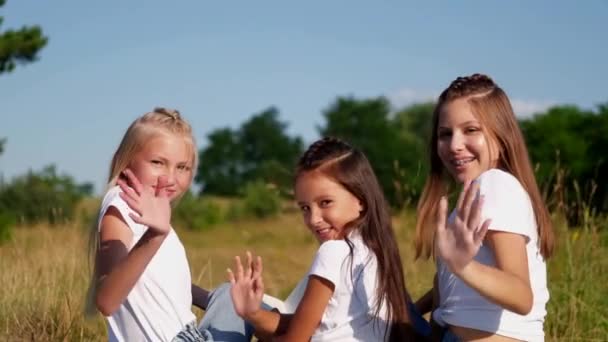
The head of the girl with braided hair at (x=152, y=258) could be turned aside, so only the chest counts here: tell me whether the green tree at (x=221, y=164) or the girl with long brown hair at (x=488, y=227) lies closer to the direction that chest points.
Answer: the girl with long brown hair

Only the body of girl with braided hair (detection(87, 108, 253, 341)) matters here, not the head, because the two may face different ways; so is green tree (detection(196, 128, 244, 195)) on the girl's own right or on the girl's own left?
on the girl's own left

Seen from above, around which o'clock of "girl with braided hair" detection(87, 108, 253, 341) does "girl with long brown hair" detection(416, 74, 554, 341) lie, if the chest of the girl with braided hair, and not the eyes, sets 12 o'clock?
The girl with long brown hair is roughly at 11 o'clock from the girl with braided hair.

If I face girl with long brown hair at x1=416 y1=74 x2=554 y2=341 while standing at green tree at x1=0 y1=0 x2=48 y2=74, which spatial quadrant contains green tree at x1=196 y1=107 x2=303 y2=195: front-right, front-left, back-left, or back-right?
back-left

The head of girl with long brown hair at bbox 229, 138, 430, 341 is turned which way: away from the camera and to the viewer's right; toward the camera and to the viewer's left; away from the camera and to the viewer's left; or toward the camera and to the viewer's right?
toward the camera and to the viewer's left

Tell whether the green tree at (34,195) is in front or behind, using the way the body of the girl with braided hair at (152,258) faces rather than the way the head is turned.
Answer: behind

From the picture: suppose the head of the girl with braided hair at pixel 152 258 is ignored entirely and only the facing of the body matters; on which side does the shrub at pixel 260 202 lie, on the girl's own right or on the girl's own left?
on the girl's own left

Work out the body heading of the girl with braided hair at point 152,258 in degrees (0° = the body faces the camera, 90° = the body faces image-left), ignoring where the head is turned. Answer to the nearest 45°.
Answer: approximately 315°

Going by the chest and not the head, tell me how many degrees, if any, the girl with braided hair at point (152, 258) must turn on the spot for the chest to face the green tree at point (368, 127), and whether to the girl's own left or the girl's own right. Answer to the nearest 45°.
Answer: approximately 135° to the girl's own left

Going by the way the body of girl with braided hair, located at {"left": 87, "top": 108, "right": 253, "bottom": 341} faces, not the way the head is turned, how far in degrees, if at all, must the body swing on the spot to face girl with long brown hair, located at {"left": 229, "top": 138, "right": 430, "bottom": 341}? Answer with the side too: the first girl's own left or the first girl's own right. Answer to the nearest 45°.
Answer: approximately 45° to the first girl's own left

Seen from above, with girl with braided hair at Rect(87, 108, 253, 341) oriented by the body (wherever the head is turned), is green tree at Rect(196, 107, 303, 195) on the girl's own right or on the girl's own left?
on the girl's own left

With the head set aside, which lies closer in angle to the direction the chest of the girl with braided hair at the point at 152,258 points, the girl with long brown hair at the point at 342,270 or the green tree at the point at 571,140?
the girl with long brown hair

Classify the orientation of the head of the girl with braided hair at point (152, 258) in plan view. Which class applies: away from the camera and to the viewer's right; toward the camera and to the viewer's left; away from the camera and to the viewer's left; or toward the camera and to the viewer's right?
toward the camera and to the viewer's right
